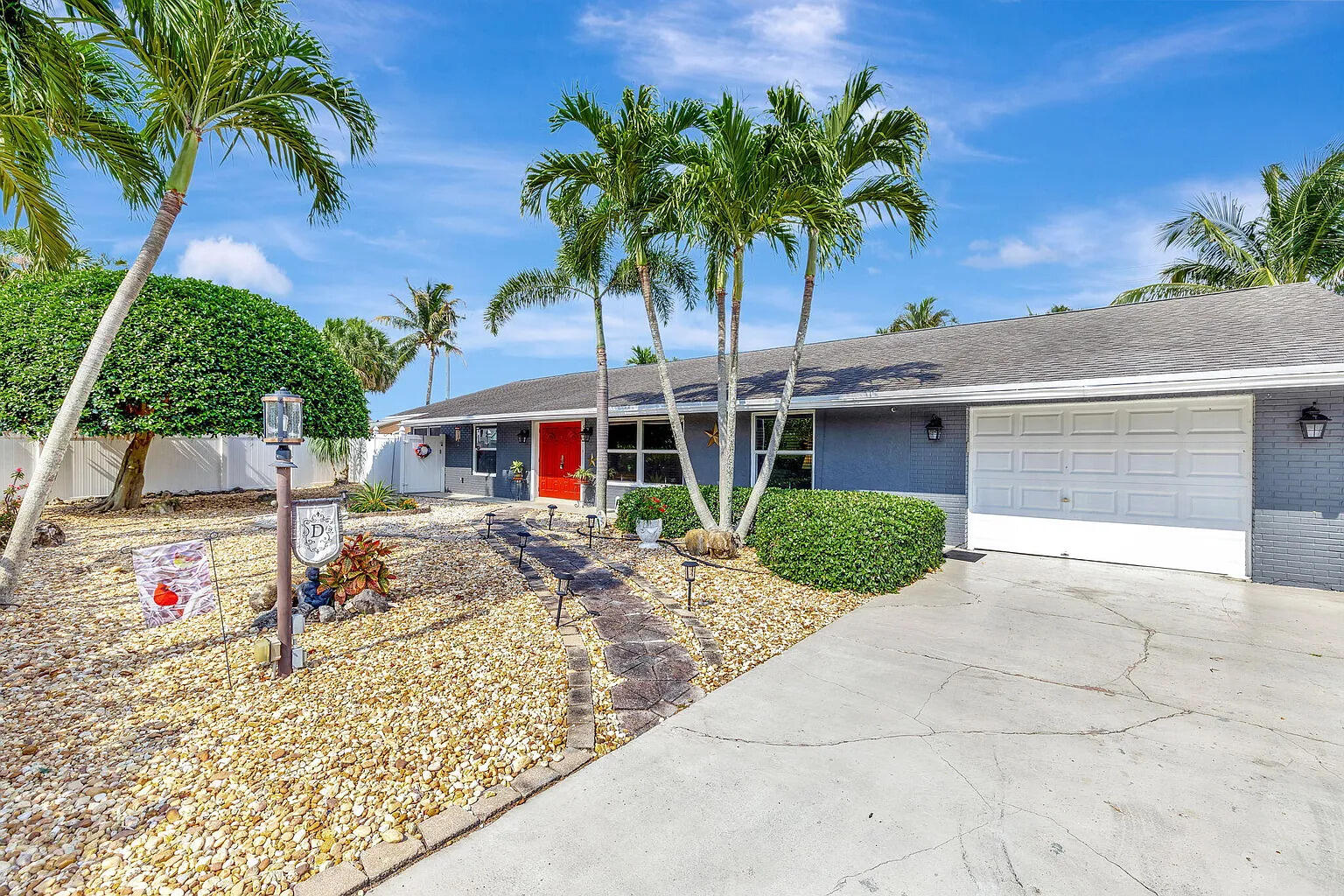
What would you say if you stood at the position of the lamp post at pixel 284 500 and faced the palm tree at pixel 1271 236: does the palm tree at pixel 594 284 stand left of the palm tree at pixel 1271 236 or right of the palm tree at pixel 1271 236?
left

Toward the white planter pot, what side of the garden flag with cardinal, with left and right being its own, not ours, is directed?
left

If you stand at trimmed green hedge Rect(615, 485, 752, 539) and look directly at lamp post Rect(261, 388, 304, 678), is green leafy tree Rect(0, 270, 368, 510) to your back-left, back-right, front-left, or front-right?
front-right

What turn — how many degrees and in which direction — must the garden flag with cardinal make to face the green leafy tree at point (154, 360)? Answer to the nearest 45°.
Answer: approximately 180°

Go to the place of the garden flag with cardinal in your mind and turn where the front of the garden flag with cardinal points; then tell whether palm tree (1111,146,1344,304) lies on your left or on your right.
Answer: on your left

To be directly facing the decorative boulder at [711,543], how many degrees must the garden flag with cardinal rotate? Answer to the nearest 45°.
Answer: approximately 90° to its left

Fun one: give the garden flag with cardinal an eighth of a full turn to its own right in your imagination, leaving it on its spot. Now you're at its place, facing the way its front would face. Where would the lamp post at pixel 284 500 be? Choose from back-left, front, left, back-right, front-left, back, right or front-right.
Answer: left

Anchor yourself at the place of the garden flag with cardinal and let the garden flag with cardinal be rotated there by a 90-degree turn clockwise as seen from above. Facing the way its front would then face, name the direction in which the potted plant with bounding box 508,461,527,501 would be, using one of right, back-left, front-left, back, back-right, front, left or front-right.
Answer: back-right

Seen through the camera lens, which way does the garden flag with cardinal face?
facing the viewer

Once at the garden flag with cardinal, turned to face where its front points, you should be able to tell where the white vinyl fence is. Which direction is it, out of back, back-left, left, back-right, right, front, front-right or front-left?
back
